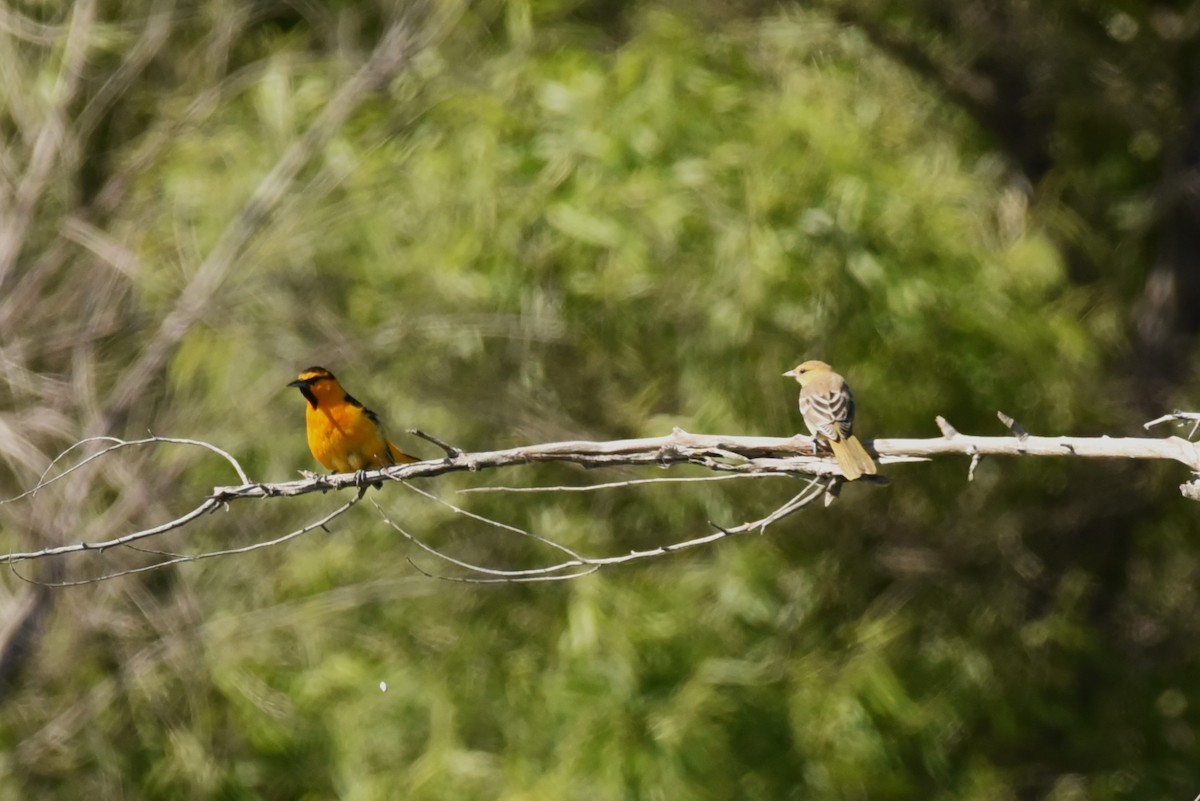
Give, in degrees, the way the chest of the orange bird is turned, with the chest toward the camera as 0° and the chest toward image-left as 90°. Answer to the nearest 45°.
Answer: approximately 45°

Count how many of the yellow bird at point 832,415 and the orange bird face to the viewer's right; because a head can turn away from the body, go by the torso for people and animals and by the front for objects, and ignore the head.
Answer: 0

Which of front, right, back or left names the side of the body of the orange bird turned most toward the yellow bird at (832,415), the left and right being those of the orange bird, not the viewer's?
left

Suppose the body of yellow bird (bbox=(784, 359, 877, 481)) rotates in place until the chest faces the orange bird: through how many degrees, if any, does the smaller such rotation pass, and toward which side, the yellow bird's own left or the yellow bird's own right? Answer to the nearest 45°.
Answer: approximately 45° to the yellow bird's own left

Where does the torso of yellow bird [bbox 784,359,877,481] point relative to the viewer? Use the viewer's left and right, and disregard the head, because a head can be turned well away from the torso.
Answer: facing away from the viewer and to the left of the viewer
